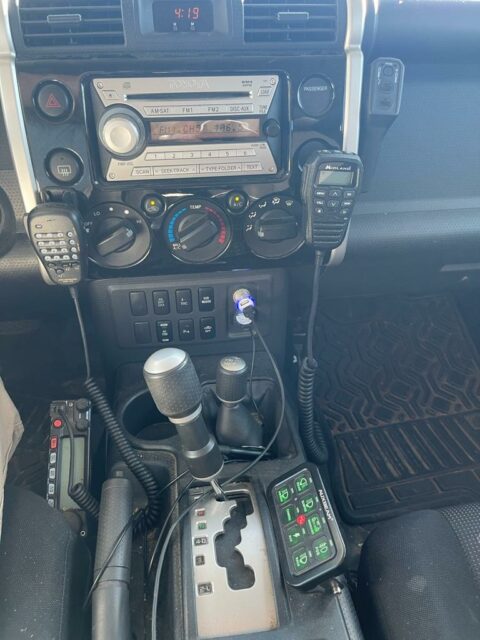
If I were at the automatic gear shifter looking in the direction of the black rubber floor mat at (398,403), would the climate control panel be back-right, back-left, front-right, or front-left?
front-left

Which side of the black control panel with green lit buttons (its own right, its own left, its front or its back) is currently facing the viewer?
front

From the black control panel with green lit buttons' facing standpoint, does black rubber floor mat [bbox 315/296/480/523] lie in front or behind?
behind

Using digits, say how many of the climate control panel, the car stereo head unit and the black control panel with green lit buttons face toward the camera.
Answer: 3

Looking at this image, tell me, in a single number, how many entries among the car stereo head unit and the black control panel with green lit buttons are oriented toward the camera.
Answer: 2

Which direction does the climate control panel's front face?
toward the camera

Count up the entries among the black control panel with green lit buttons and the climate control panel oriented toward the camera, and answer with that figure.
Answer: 2
